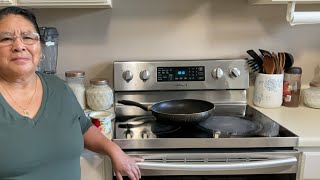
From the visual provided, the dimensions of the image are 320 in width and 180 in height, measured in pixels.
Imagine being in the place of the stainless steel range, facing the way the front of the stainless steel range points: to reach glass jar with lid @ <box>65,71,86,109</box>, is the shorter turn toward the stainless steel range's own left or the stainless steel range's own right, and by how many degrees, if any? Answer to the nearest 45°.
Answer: approximately 135° to the stainless steel range's own right

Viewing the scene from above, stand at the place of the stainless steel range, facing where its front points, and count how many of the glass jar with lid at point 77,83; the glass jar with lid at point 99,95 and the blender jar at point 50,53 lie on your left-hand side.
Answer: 0

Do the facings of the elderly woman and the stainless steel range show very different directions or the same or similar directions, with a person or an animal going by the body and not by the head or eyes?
same or similar directions

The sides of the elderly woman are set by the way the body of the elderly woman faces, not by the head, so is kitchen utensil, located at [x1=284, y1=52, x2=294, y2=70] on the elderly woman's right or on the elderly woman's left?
on the elderly woman's left

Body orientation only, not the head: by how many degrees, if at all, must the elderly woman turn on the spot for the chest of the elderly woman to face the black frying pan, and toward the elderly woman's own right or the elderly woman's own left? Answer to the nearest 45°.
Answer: approximately 135° to the elderly woman's own left

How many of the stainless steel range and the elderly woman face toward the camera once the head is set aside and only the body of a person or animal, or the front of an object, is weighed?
2

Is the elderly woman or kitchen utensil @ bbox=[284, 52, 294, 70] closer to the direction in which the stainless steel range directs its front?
the elderly woman

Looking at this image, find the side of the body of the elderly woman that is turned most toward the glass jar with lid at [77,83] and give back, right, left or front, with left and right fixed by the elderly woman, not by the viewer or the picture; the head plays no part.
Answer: back

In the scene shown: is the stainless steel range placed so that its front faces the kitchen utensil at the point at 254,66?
no

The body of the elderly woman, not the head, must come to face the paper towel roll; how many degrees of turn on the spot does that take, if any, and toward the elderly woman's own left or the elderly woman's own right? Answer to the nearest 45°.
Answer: approximately 90° to the elderly woman's own left

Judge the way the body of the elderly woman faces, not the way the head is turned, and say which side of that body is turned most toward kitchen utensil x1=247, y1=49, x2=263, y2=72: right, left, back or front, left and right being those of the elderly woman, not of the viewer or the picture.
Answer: left

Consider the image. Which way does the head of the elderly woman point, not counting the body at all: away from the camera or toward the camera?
toward the camera

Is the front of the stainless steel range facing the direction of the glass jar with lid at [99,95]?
no

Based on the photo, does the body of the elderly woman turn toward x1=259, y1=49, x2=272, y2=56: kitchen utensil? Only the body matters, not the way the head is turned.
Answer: no

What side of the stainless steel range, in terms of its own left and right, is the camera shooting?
front
